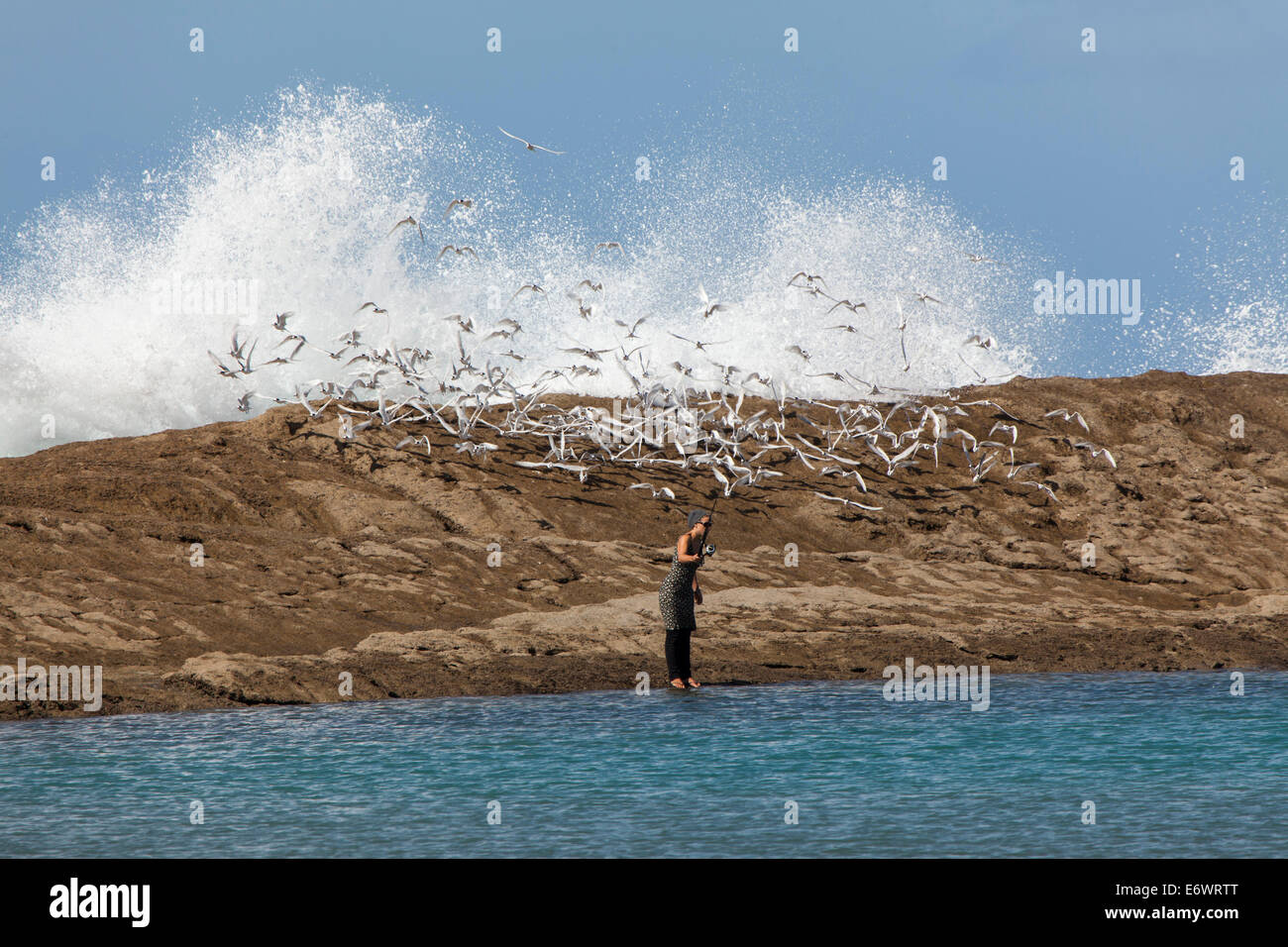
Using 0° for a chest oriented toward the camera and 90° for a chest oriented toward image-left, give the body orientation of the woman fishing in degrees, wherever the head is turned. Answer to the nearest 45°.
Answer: approximately 315°

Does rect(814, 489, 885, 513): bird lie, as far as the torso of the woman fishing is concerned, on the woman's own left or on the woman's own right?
on the woman's own left

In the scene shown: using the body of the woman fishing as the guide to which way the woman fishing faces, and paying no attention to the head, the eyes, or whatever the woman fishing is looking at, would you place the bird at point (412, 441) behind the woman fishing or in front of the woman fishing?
behind

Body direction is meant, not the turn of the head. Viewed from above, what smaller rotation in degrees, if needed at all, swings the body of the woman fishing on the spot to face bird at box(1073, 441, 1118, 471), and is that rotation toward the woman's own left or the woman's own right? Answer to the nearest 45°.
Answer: approximately 90° to the woman's own left

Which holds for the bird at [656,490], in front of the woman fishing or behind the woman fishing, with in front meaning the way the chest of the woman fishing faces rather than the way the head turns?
behind
